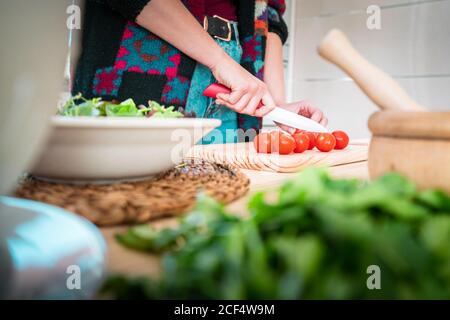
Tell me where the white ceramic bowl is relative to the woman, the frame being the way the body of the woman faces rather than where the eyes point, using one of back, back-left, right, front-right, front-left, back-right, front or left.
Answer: front-right

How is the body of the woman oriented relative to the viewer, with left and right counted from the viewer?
facing the viewer and to the right of the viewer

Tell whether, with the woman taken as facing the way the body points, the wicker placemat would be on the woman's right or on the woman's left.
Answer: on the woman's right

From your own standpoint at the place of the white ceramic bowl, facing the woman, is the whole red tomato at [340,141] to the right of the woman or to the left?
right
